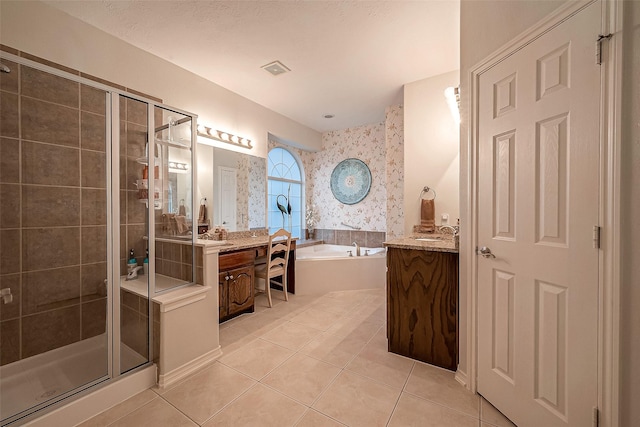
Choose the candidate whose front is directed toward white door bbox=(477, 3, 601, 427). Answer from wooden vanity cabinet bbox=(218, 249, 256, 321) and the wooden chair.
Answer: the wooden vanity cabinet

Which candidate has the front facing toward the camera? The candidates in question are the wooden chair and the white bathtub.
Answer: the white bathtub

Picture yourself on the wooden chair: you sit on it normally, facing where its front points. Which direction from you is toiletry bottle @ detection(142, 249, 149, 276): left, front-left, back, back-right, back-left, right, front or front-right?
left

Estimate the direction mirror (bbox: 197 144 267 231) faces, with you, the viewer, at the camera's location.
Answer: facing the viewer and to the right of the viewer

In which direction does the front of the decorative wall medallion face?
toward the camera

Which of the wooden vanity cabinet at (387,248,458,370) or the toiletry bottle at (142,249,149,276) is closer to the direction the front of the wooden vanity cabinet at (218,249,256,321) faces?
the wooden vanity cabinet

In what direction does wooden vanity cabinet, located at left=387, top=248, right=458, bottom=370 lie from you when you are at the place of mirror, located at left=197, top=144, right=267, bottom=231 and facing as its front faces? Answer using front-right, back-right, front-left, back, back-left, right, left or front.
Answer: front

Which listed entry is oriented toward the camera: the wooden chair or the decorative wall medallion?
the decorative wall medallion

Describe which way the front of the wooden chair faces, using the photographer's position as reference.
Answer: facing away from the viewer and to the left of the viewer

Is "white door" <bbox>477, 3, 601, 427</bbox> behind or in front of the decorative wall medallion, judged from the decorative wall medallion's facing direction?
in front

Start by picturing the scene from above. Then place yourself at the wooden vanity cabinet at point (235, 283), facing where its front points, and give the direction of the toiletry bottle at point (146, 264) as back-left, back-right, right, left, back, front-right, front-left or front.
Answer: right

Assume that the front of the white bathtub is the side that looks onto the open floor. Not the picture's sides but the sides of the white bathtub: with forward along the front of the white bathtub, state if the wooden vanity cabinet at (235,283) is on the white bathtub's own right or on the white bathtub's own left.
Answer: on the white bathtub's own right
